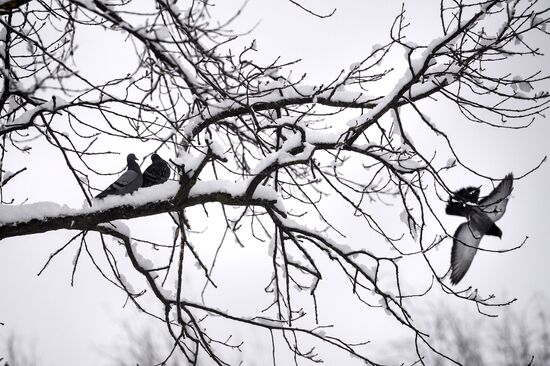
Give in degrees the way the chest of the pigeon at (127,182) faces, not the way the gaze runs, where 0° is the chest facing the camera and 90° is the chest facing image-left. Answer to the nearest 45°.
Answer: approximately 270°
